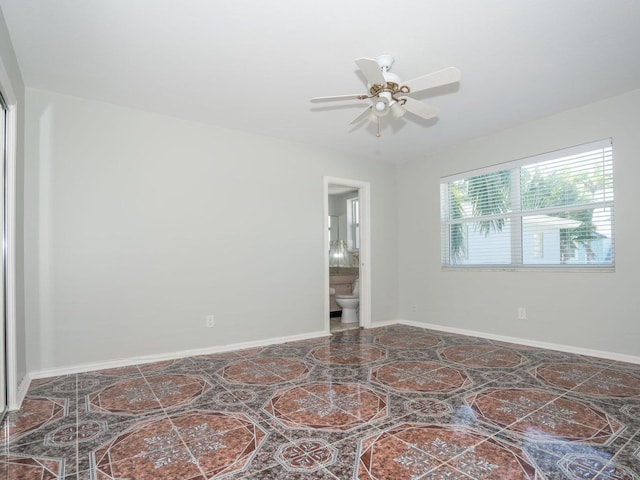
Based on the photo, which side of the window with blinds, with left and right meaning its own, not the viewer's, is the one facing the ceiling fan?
front

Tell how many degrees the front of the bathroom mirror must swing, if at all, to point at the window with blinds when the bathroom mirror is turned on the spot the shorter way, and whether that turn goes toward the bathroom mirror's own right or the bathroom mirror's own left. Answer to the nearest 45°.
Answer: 0° — it already faces it

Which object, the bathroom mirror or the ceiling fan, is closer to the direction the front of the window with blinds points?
the ceiling fan

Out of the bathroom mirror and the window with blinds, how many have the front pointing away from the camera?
0

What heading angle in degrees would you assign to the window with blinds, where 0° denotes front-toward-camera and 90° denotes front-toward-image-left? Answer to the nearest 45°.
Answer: approximately 45°

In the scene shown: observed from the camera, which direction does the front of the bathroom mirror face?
facing the viewer and to the right of the viewer

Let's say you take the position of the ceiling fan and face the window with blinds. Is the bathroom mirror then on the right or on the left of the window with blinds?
left

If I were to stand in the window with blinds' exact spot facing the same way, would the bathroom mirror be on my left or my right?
on my right

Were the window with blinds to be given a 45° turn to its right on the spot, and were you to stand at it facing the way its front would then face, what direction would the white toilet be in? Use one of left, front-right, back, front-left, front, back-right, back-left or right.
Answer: front

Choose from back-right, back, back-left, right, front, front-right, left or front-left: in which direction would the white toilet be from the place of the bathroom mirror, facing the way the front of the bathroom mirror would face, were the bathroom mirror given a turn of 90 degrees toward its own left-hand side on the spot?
back-right
